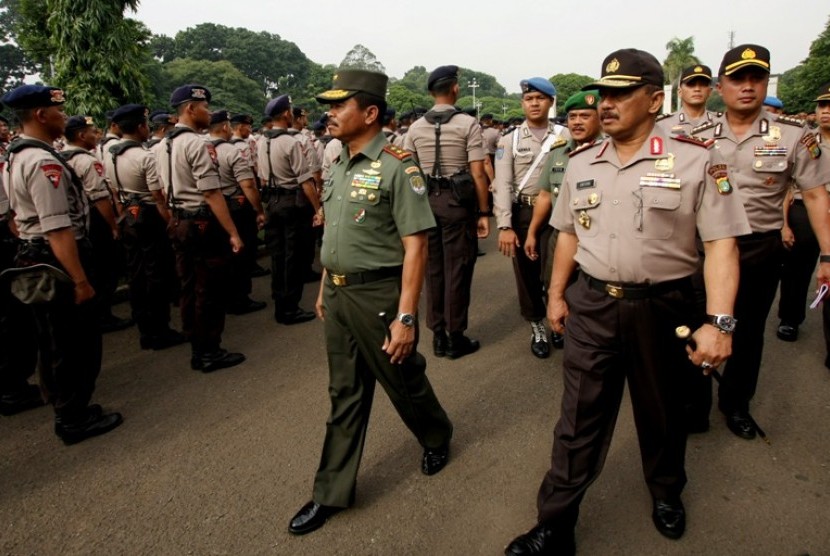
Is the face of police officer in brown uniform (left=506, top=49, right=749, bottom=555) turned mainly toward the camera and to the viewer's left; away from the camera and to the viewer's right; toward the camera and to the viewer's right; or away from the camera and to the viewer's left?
toward the camera and to the viewer's left

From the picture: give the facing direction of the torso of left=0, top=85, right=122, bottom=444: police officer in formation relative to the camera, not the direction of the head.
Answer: to the viewer's right

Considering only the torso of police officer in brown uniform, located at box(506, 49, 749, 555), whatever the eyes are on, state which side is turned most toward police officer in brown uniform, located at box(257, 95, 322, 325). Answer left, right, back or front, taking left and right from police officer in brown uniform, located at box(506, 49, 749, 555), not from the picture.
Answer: right

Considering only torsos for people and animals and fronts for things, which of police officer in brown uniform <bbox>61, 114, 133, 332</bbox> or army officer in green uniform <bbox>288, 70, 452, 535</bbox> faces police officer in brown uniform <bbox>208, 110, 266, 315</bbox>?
police officer in brown uniform <bbox>61, 114, 133, 332</bbox>

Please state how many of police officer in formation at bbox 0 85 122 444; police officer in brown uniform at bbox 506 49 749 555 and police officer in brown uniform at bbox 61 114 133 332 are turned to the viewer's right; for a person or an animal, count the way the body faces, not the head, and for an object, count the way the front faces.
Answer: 2

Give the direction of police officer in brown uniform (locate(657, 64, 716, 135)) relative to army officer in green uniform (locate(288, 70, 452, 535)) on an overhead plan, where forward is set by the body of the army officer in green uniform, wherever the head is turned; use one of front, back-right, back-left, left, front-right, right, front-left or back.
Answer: back

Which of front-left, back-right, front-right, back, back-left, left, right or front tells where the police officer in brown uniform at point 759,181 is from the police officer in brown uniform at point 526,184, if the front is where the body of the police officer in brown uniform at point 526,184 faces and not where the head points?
front-left

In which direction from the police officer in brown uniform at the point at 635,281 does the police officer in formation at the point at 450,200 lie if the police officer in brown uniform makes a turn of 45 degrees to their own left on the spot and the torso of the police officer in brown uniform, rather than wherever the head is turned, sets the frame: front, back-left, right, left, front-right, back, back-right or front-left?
back-right

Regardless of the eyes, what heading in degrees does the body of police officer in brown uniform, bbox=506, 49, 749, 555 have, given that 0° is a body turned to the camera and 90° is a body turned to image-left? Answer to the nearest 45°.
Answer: approximately 45°

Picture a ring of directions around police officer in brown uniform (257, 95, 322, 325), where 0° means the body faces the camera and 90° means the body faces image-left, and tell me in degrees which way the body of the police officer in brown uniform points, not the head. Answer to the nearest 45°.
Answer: approximately 225°

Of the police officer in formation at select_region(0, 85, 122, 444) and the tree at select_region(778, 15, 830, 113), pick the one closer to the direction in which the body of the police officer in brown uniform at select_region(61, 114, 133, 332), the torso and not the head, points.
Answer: the tree

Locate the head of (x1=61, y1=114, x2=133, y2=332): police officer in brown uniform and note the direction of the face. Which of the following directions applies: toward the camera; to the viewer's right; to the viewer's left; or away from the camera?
to the viewer's right

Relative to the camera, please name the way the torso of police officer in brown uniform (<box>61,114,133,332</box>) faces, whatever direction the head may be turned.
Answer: to the viewer's right

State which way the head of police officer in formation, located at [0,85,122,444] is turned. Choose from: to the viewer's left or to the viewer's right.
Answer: to the viewer's right
